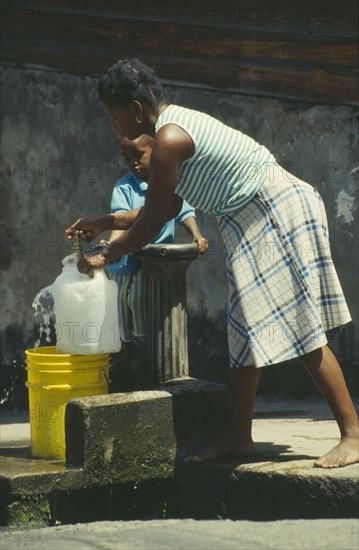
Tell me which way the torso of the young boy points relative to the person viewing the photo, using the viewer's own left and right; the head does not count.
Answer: facing the viewer

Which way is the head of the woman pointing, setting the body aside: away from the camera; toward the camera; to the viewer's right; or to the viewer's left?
to the viewer's left

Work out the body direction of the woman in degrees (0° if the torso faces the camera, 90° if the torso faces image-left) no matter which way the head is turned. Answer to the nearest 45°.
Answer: approximately 90°

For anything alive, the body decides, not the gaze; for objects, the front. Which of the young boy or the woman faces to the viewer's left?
the woman

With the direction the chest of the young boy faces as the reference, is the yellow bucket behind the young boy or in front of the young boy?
in front
